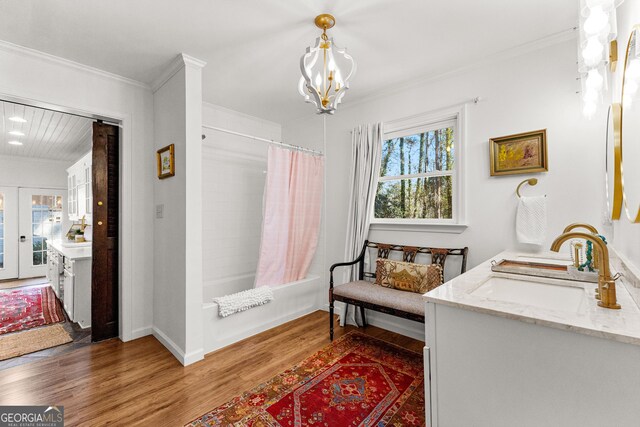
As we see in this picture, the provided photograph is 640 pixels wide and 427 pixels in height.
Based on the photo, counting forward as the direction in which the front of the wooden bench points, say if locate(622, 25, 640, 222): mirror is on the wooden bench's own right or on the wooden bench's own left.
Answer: on the wooden bench's own left

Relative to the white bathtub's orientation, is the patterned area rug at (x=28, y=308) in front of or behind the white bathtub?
behind

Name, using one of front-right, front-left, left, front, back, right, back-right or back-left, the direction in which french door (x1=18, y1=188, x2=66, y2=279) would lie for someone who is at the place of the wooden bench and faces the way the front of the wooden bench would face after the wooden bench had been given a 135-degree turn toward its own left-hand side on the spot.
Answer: back

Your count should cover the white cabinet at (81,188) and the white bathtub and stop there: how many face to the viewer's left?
1

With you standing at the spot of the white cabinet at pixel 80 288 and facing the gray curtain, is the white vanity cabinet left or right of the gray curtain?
right

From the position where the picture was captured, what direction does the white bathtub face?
facing the viewer and to the right of the viewer

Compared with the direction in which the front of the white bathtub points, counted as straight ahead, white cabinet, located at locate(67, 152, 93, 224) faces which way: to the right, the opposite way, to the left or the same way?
to the right

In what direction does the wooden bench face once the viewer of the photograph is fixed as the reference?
facing the viewer and to the left of the viewer

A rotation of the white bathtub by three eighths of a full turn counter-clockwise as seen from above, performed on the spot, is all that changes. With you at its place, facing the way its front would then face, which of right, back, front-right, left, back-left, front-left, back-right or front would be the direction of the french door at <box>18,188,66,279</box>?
front-left

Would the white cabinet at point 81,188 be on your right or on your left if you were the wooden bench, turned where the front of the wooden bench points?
on your right

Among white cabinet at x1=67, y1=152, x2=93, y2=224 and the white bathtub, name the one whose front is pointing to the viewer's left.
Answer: the white cabinet

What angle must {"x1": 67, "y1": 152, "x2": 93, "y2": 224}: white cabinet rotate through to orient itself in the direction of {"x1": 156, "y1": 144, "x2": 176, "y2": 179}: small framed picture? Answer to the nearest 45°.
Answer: approximately 90° to its left

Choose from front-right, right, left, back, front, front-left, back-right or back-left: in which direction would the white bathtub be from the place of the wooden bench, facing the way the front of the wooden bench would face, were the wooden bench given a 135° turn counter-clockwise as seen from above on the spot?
back

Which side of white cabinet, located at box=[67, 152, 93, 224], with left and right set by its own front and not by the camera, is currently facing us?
left
